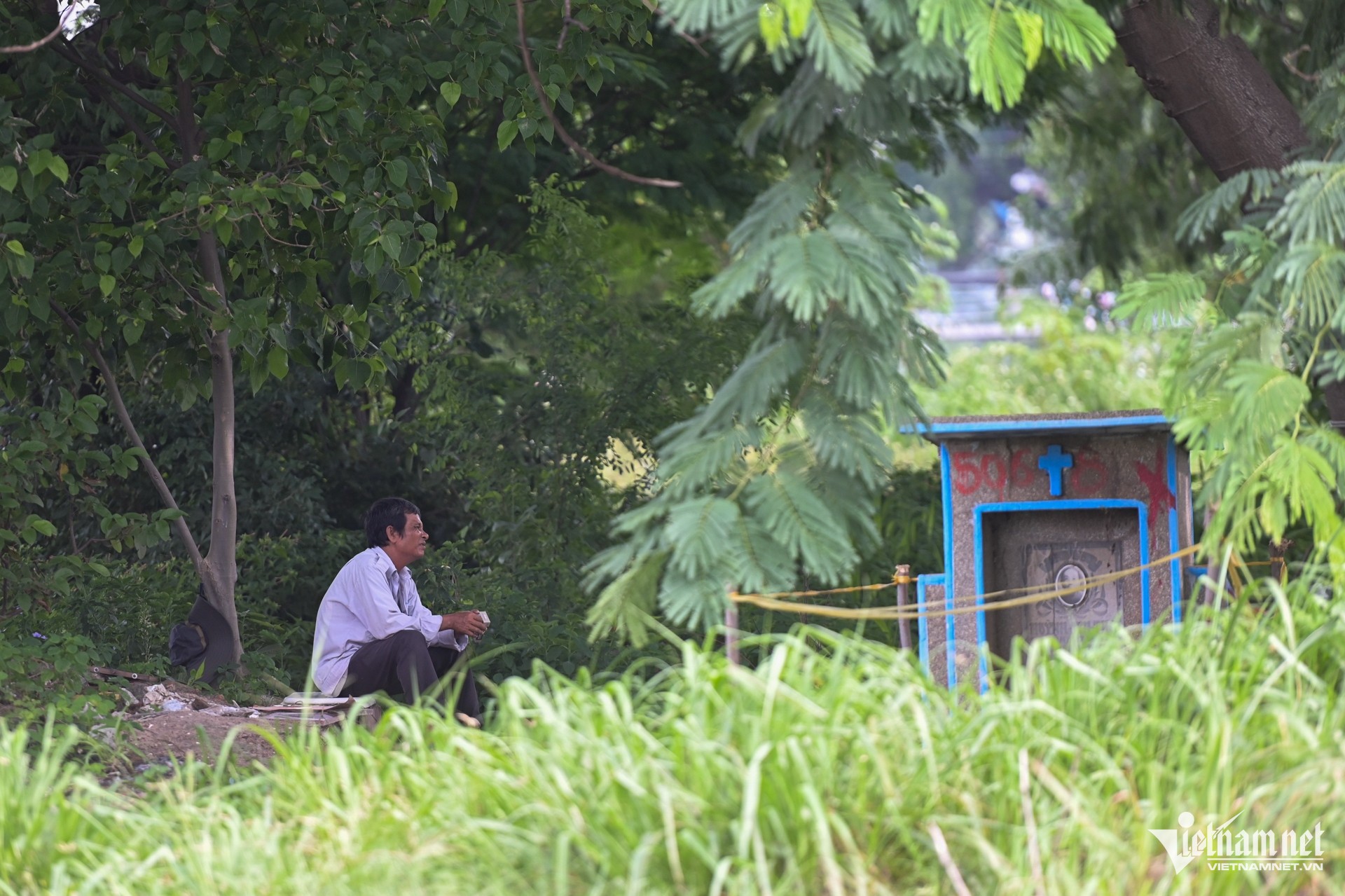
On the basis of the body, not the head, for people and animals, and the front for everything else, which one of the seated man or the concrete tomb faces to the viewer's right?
the seated man

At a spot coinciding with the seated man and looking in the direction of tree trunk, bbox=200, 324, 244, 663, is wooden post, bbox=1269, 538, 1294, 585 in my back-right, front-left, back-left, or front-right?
back-right

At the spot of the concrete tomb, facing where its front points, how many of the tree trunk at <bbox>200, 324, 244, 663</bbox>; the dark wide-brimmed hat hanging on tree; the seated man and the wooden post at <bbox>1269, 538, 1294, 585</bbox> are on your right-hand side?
3

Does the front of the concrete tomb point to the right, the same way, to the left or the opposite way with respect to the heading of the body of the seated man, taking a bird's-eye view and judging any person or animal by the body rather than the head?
to the right

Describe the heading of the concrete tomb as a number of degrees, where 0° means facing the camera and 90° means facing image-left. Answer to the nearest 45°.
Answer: approximately 0°

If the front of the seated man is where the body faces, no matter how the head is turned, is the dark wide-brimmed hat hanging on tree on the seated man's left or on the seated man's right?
on the seated man's left

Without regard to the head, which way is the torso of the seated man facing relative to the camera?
to the viewer's right

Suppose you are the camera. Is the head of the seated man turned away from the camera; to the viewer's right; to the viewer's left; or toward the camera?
to the viewer's right

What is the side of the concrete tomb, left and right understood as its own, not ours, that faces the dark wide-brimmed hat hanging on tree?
right

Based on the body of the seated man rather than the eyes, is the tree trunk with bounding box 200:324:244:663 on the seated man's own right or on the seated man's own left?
on the seated man's own left

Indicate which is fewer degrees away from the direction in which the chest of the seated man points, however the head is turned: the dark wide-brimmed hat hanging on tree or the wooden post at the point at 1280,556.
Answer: the wooden post

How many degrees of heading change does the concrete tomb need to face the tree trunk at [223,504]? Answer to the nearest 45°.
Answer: approximately 90° to its right

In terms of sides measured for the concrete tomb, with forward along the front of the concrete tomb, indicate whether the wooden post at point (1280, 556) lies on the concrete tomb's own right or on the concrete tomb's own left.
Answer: on the concrete tomb's own left

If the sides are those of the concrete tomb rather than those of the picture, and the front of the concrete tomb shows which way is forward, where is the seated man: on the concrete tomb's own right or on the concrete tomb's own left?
on the concrete tomb's own right
